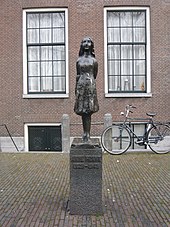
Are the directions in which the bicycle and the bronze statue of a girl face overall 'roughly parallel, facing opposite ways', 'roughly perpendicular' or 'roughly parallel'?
roughly perpendicular

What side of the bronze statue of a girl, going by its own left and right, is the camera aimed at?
front

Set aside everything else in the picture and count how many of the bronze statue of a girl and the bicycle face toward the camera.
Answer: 1

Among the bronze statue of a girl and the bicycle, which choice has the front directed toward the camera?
the bronze statue of a girl
